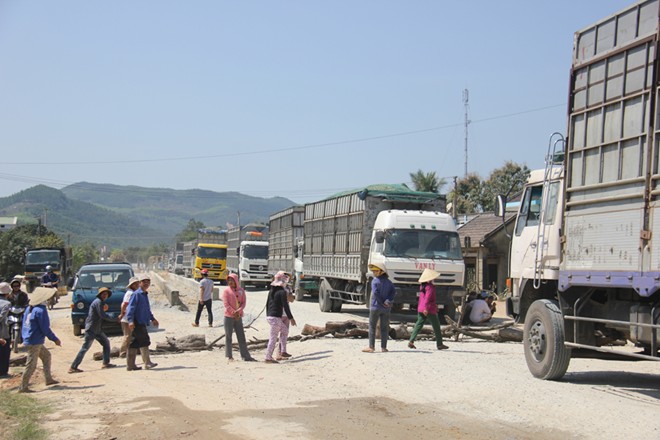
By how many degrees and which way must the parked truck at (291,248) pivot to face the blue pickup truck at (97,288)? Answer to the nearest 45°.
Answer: approximately 45° to its right

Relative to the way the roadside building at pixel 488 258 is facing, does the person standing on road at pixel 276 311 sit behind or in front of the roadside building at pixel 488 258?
in front

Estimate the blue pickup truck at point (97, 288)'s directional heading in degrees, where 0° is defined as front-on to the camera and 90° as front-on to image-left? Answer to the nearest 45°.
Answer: approximately 0°
